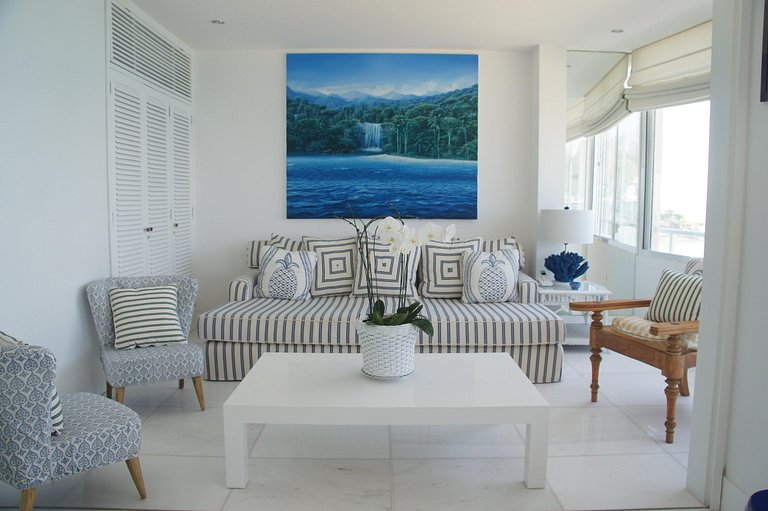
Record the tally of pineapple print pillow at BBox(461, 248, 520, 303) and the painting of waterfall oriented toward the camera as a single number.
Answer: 2

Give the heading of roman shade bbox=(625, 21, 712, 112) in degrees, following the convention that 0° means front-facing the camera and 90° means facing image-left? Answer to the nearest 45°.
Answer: approximately 45°

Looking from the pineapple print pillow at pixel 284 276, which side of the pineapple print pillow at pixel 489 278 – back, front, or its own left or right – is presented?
right

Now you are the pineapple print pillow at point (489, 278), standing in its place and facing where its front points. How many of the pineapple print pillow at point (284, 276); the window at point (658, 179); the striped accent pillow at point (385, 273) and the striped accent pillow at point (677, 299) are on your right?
2

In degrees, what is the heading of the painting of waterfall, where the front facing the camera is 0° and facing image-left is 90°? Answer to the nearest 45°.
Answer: approximately 0°

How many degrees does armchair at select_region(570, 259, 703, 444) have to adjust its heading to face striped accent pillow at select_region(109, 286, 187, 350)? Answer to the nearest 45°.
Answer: approximately 45° to its right

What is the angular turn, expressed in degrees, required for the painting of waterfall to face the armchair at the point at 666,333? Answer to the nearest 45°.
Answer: approximately 45° to its left

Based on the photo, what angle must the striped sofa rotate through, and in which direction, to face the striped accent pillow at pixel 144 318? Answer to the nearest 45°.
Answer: approximately 45° to its right

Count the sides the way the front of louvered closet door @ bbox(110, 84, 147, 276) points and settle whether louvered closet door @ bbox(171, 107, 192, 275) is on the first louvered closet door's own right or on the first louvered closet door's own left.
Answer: on the first louvered closet door's own left
